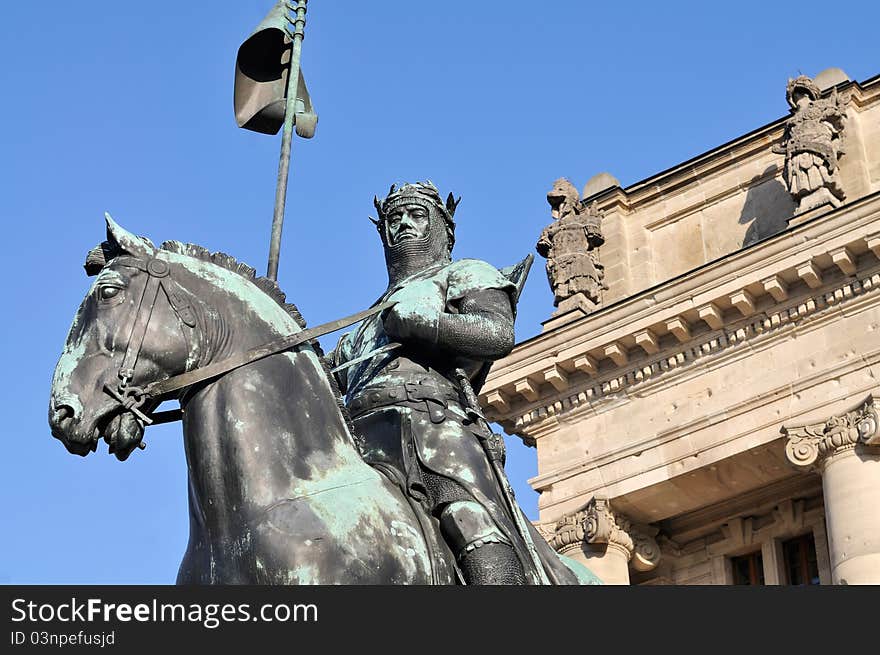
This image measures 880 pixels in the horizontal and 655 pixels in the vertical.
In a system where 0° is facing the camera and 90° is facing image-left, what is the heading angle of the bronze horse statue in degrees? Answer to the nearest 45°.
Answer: approximately 45°

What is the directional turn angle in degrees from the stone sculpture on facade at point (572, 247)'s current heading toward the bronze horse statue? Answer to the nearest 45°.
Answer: approximately 45° to its left

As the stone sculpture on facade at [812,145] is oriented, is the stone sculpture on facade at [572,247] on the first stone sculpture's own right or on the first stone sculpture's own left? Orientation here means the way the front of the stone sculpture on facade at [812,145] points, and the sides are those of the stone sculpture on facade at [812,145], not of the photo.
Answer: on the first stone sculpture's own right

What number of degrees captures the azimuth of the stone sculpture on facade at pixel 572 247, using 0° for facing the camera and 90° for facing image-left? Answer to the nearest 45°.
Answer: approximately 45°

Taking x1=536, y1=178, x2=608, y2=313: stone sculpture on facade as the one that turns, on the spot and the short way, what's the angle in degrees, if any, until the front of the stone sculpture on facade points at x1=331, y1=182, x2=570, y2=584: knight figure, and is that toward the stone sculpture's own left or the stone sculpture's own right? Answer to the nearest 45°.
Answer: approximately 45° to the stone sculpture's own left

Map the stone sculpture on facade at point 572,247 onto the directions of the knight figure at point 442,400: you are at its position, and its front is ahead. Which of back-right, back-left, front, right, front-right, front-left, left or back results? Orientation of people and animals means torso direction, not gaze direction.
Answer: back-right

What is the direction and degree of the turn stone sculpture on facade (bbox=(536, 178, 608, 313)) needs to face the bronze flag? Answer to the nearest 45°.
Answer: approximately 45° to its left

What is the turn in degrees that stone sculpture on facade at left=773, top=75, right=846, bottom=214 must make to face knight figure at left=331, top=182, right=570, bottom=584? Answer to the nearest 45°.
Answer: approximately 45° to its left

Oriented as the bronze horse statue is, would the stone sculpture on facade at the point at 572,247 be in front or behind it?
behind

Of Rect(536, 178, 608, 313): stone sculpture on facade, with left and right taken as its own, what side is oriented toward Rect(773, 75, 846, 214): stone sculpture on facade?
left

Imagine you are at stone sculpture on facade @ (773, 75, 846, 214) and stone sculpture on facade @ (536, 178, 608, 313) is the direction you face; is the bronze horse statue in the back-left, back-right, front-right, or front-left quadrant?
back-left
